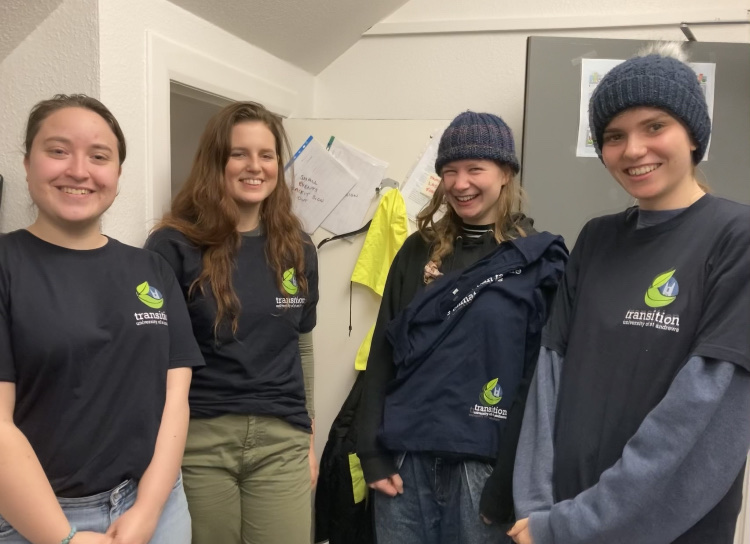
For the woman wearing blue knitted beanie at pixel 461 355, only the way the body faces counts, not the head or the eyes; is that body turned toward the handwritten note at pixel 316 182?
no

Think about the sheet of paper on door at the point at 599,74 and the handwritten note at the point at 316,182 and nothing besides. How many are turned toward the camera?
2

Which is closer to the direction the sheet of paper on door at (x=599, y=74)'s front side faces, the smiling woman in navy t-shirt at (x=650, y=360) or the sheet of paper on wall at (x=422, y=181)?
the smiling woman in navy t-shirt

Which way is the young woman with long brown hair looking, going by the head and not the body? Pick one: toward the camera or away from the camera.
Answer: toward the camera

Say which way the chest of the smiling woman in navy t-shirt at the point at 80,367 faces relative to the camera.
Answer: toward the camera

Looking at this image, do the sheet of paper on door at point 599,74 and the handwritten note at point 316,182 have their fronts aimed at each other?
no

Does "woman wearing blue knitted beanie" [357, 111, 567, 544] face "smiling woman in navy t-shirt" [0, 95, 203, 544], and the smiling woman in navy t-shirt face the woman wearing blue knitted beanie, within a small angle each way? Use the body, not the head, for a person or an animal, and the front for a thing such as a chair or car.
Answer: no

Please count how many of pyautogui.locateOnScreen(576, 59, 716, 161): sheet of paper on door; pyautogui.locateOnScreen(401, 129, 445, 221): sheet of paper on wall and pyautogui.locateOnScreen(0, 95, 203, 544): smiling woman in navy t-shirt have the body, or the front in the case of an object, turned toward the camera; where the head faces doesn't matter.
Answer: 3

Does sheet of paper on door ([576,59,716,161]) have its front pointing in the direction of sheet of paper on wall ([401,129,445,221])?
no

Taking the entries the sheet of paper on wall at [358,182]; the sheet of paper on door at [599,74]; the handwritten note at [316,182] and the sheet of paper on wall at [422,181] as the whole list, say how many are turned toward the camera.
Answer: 4

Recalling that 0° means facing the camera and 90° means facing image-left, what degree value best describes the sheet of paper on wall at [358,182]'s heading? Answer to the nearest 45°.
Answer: approximately 0°

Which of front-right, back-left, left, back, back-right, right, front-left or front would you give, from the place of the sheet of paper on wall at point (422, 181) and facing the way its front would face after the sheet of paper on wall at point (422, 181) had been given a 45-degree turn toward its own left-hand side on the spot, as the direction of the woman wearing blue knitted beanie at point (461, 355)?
front-right

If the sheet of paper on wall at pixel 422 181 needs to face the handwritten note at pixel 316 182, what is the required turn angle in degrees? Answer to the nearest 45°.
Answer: approximately 90° to its right

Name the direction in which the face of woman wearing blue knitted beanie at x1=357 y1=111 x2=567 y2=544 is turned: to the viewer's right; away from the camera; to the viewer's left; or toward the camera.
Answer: toward the camera
